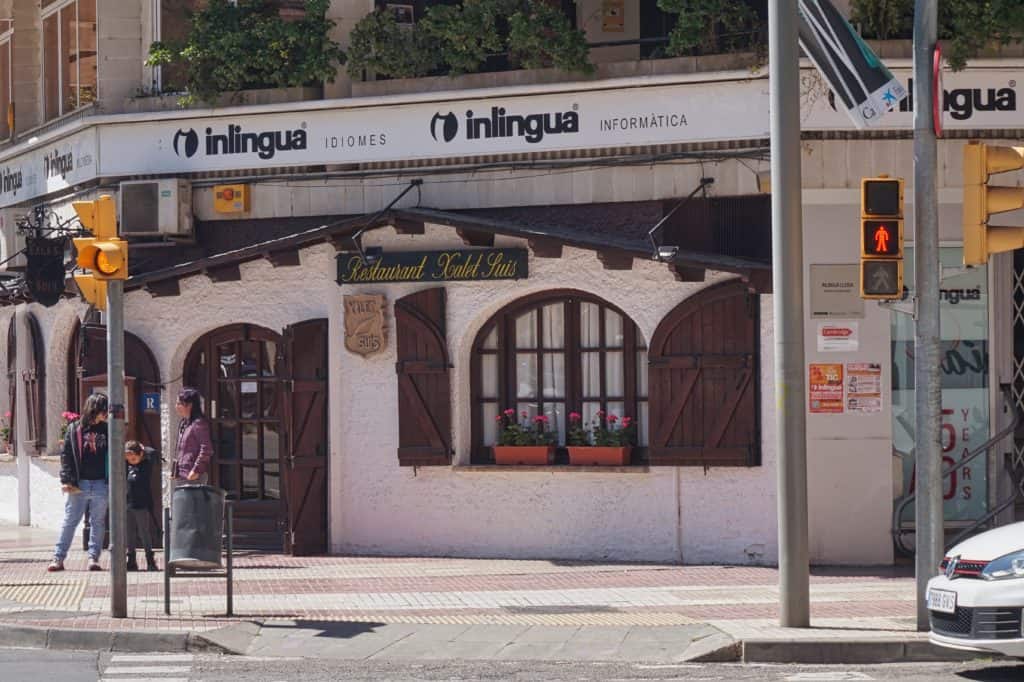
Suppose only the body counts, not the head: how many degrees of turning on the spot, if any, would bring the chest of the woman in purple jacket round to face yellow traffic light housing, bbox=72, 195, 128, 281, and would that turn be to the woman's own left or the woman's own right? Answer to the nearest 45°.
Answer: approximately 90° to the woman's own left

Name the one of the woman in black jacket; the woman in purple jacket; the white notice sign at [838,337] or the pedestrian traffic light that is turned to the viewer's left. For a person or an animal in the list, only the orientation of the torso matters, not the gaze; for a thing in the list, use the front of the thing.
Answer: the woman in purple jacket

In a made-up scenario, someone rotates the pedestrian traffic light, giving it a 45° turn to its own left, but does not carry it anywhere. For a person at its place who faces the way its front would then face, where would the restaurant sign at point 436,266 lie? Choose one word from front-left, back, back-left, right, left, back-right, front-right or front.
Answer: back

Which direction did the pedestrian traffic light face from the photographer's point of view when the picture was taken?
facing the viewer

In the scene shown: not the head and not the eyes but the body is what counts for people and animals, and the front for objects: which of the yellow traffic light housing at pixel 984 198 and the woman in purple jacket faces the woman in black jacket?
the woman in purple jacket

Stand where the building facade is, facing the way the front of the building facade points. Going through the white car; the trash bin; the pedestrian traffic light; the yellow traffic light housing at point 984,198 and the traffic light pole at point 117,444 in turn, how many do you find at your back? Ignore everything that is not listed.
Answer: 0

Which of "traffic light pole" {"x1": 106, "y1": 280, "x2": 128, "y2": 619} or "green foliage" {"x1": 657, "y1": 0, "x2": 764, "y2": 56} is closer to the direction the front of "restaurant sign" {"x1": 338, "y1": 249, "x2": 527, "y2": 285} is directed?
the traffic light pole

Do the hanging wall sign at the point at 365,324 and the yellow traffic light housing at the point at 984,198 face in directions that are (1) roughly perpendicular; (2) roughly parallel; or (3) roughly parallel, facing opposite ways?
roughly perpendicular

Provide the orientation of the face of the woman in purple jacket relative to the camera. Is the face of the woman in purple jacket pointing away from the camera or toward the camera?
toward the camera

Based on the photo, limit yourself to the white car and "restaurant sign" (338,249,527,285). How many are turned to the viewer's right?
0

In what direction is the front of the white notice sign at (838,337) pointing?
toward the camera

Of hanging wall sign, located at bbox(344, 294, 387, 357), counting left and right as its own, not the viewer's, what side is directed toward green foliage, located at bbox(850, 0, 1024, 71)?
left

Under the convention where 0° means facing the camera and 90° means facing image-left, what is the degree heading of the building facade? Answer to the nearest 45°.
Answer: approximately 0°
